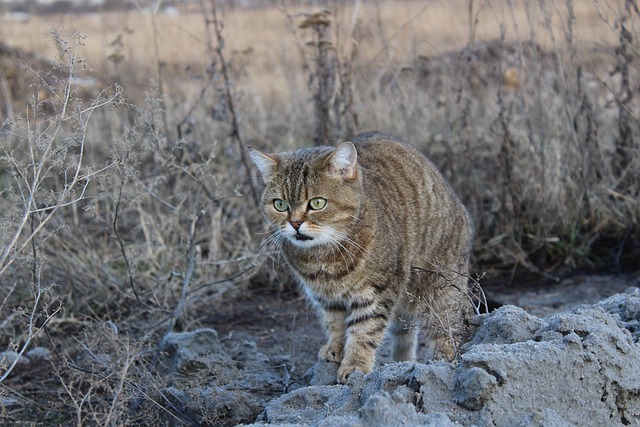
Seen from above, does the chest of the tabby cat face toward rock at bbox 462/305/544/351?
no

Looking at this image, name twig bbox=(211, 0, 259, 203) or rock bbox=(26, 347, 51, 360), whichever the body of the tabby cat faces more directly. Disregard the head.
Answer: the rock

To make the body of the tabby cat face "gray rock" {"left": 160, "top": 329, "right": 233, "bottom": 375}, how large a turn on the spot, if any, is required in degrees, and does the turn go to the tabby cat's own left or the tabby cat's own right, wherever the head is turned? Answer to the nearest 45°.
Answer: approximately 45° to the tabby cat's own right

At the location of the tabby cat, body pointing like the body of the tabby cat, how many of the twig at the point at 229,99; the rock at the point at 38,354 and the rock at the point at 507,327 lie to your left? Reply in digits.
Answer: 1

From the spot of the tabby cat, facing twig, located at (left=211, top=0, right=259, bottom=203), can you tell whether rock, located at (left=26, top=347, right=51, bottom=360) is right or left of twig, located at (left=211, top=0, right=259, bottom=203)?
left

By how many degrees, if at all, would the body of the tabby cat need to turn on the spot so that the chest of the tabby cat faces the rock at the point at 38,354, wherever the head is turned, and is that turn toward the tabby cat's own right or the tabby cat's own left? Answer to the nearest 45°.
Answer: approximately 45° to the tabby cat's own right

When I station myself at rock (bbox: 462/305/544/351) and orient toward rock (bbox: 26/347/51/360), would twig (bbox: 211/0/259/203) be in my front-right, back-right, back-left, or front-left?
front-right

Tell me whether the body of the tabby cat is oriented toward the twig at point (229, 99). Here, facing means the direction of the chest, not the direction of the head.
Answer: no
